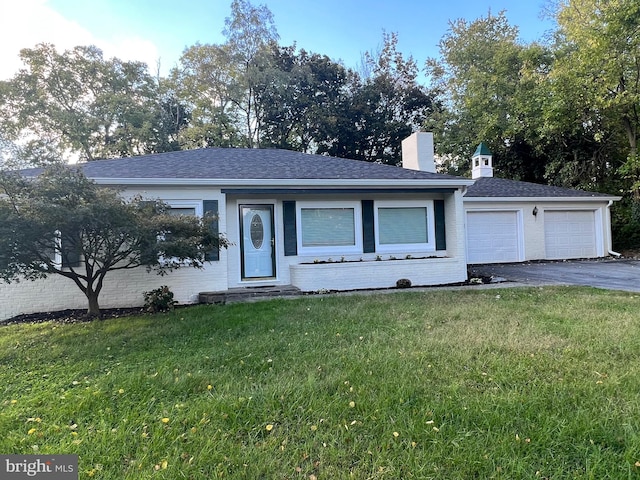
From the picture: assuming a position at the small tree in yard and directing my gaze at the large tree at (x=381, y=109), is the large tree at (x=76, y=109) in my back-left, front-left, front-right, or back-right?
front-left

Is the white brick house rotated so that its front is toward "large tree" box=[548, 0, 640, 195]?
no

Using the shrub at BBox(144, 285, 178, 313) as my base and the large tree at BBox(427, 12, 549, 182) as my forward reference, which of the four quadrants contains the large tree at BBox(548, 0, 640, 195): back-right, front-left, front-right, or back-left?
front-right

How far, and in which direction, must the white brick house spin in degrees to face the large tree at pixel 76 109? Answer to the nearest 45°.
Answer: approximately 135° to its right

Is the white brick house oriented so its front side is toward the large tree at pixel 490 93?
no

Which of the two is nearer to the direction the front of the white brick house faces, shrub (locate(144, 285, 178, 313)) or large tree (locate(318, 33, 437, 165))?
the shrub

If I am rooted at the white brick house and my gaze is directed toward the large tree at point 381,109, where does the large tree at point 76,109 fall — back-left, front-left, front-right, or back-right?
front-left

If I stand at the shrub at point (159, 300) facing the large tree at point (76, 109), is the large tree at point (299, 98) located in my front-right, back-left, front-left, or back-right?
front-right

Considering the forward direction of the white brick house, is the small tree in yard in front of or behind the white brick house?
in front

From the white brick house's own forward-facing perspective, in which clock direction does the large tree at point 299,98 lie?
The large tree is roughly at 6 o'clock from the white brick house.

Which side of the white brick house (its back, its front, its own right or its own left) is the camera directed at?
front

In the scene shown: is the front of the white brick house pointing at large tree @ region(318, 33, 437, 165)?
no
